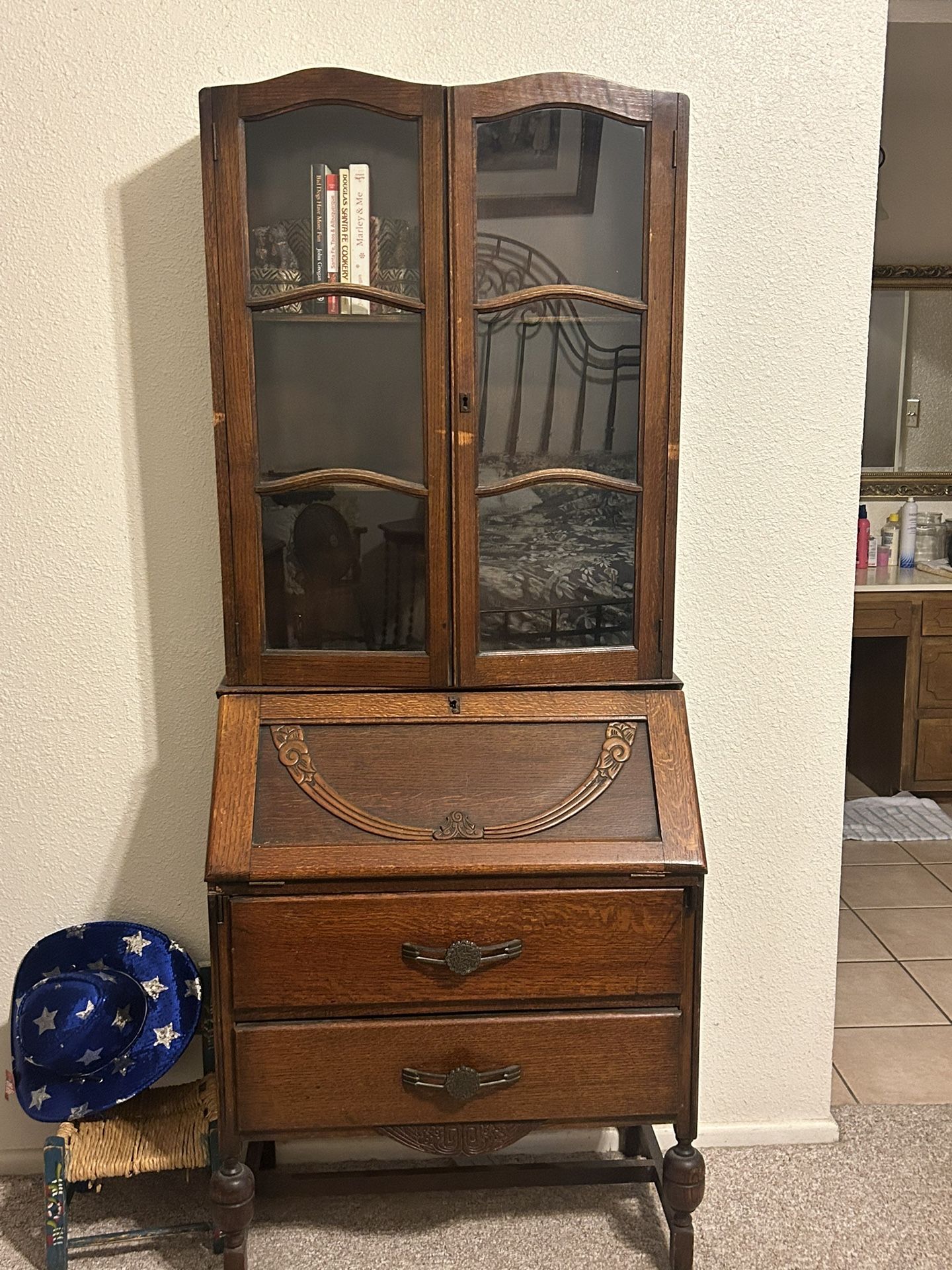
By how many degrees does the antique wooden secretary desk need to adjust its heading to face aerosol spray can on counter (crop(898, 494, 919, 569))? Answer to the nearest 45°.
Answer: approximately 135° to its left

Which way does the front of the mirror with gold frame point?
toward the camera

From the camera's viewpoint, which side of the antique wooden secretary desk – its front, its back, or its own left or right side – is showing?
front

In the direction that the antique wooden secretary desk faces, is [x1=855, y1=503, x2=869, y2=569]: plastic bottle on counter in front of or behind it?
behind

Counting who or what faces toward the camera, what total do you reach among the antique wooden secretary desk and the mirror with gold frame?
2

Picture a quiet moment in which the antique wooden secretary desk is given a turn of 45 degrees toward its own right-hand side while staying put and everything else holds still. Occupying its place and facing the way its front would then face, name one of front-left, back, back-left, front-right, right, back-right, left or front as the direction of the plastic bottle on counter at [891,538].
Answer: back

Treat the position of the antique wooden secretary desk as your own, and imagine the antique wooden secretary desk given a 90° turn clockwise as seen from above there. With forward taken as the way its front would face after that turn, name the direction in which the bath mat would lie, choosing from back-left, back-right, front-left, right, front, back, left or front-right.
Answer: back-right
